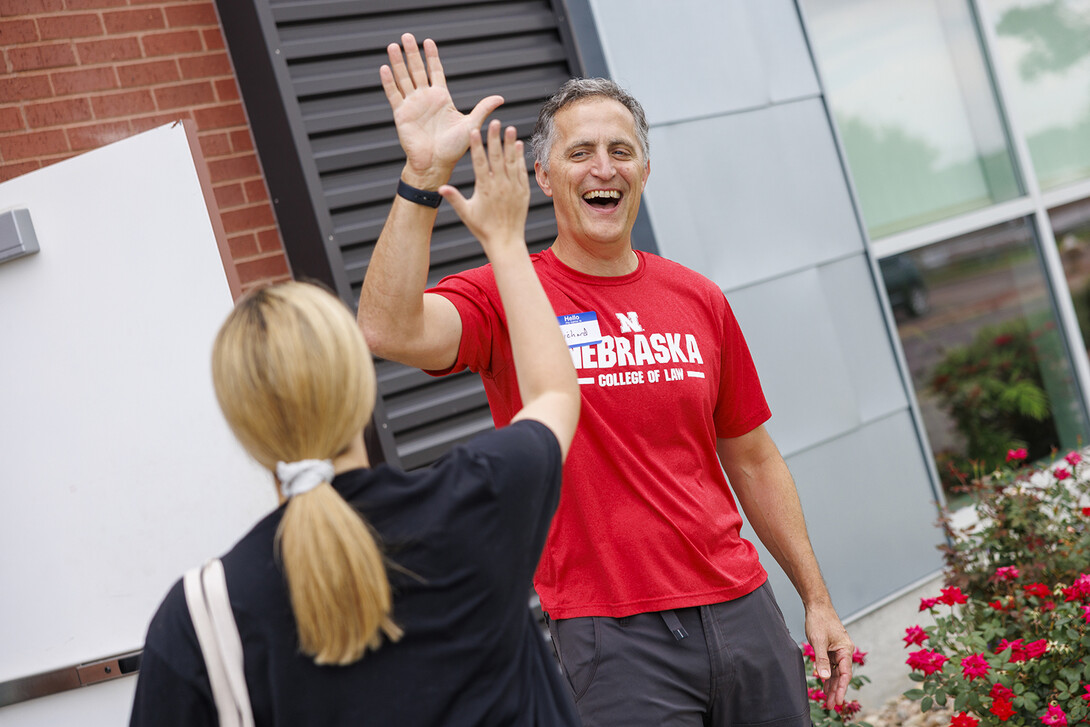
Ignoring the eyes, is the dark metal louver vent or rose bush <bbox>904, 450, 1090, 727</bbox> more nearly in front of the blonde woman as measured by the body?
the dark metal louver vent

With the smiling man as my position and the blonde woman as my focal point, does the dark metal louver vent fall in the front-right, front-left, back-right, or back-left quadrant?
back-right

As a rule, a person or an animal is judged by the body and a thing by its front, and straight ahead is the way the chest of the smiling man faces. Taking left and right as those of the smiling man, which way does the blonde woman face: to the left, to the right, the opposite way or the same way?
the opposite way

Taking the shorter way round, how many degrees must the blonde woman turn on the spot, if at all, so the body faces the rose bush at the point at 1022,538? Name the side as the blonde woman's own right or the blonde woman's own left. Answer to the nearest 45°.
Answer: approximately 45° to the blonde woman's own right

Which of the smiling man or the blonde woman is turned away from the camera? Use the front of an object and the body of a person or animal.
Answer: the blonde woman

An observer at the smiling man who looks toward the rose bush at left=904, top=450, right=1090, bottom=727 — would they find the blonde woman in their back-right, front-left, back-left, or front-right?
back-right

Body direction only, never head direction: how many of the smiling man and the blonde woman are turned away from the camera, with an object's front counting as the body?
1

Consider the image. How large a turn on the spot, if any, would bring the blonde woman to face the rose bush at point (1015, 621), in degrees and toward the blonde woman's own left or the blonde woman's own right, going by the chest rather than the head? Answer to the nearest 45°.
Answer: approximately 45° to the blonde woman's own right

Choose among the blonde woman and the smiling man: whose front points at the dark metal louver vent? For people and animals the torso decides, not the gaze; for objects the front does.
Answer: the blonde woman

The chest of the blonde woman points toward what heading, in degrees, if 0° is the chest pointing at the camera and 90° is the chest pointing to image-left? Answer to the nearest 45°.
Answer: approximately 180°

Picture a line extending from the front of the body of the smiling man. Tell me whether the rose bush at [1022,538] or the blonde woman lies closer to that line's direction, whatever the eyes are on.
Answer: the blonde woman
